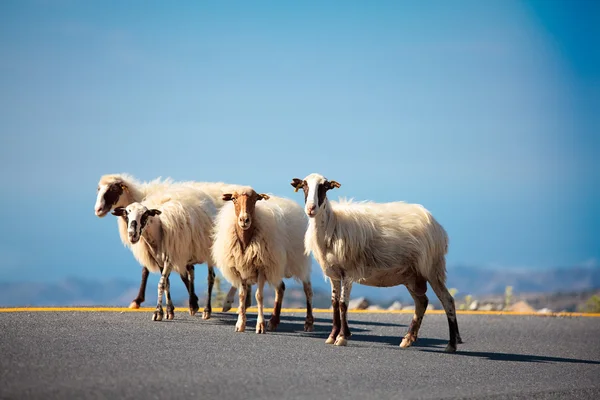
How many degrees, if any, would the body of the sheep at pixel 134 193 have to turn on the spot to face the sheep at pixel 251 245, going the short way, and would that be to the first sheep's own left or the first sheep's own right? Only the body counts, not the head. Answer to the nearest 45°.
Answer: approximately 135° to the first sheep's own left

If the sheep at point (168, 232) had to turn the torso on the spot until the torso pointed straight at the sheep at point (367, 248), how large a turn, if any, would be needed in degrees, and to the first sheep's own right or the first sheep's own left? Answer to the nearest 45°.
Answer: approximately 90° to the first sheep's own left

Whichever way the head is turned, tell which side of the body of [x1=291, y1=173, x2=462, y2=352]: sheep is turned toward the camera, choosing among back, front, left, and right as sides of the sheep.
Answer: left

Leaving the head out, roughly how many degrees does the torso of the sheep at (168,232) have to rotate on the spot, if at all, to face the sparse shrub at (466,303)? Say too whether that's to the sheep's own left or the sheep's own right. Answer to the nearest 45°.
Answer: approximately 180°

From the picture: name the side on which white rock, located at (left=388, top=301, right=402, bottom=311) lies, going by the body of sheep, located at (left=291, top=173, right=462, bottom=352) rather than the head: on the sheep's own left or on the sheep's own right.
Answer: on the sheep's own right

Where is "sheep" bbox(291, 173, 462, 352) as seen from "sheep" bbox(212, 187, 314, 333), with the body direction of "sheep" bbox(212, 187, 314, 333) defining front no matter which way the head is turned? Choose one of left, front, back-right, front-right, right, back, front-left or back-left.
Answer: left

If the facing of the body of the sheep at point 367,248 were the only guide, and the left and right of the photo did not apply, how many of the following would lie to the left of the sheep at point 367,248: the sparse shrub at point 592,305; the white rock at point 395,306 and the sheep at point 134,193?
0

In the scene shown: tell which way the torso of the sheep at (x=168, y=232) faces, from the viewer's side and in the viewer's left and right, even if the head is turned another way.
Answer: facing the viewer and to the left of the viewer

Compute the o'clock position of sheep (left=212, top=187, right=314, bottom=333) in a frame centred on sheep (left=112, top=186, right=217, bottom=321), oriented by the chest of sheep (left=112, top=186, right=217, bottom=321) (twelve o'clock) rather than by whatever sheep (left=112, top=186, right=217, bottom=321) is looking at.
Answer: sheep (left=212, top=187, right=314, bottom=333) is roughly at 9 o'clock from sheep (left=112, top=186, right=217, bottom=321).

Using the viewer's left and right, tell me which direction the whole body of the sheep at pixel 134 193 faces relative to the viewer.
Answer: facing to the left of the viewer

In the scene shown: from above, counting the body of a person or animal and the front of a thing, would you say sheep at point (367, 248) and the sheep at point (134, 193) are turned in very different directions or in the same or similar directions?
same or similar directions

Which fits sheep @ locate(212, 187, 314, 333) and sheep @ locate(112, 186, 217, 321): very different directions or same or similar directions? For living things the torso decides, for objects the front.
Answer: same or similar directions

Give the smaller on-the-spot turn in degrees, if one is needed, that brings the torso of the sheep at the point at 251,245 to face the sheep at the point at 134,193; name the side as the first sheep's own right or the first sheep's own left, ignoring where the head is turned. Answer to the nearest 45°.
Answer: approximately 90° to the first sheep's own right

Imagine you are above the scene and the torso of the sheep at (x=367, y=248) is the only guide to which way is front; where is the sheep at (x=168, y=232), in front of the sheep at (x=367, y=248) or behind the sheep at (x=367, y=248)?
in front

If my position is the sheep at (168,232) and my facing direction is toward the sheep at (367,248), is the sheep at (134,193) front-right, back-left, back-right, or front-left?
back-left

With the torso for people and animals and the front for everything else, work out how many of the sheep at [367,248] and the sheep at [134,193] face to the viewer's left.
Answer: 2

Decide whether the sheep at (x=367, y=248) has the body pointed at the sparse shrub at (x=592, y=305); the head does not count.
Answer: no
